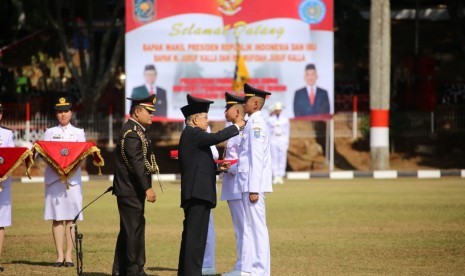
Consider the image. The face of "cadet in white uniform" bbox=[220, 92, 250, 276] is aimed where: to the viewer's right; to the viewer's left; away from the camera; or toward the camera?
to the viewer's left

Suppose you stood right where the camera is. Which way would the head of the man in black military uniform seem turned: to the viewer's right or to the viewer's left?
to the viewer's right

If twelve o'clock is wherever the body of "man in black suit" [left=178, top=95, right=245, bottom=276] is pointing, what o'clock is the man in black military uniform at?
The man in black military uniform is roughly at 7 o'clock from the man in black suit.

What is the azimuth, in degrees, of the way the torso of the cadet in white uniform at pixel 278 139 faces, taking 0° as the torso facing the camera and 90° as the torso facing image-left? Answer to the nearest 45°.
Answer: approximately 0°

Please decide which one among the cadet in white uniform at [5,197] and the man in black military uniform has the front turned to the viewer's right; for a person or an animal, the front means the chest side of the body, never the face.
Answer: the man in black military uniform

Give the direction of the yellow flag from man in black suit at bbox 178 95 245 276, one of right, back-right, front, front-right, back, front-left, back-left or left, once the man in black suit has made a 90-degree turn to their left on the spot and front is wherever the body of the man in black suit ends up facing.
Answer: front

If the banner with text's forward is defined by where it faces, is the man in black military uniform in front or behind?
in front

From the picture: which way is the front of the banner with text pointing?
toward the camera

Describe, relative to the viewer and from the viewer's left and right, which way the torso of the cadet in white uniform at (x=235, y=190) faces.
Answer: facing to the left of the viewer

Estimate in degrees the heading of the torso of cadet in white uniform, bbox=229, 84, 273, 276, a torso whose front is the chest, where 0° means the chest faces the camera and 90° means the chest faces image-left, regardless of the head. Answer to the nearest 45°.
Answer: approximately 90°

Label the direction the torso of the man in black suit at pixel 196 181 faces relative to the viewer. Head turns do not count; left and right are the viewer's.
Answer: facing to the right of the viewer

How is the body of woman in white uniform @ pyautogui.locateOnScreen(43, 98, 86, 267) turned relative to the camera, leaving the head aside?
toward the camera

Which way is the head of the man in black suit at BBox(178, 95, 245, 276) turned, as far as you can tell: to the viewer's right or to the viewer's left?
to the viewer's right
